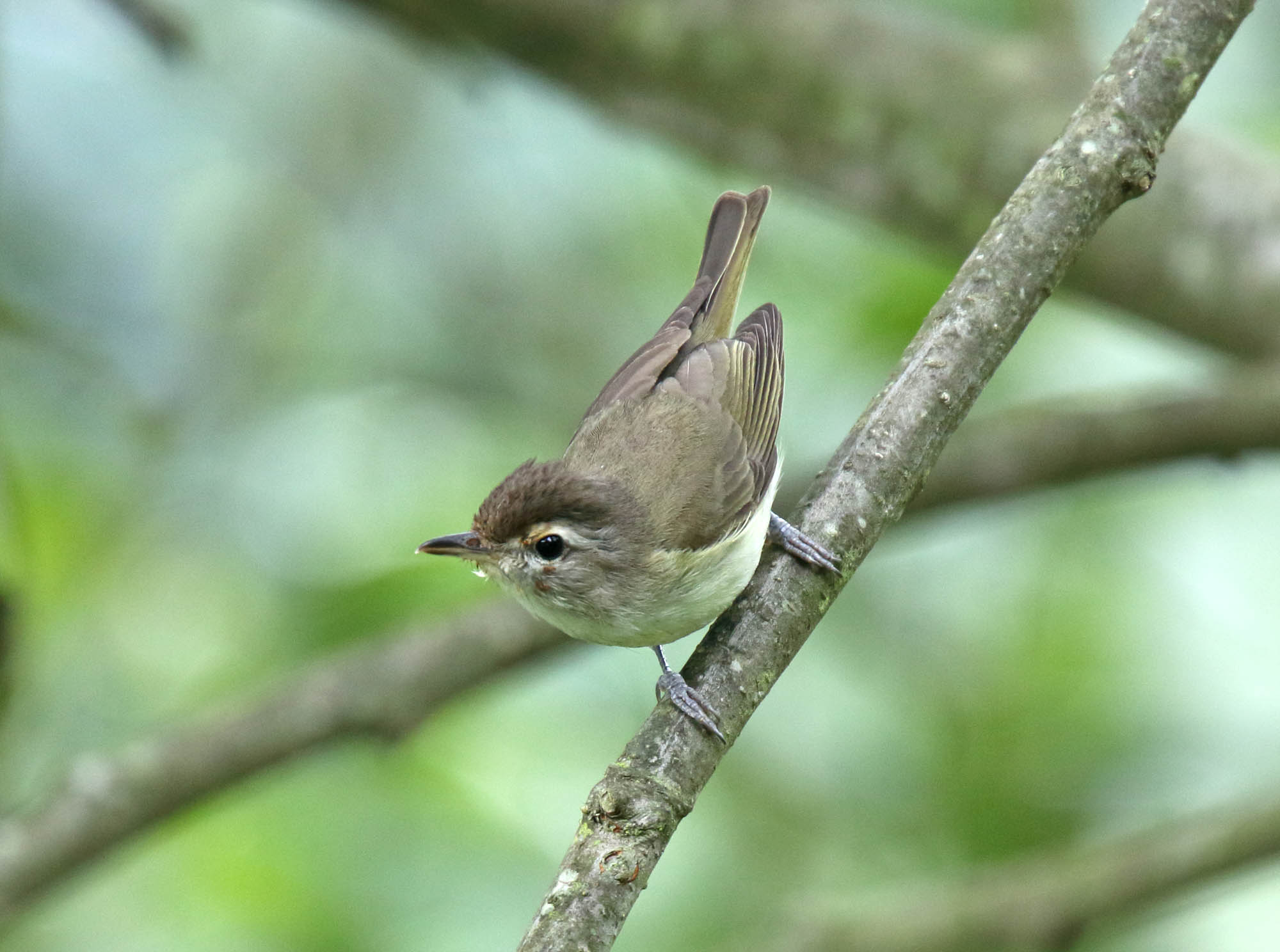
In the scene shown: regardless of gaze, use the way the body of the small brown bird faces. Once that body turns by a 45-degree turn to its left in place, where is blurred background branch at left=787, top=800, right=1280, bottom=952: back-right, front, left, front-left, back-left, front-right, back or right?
back-left

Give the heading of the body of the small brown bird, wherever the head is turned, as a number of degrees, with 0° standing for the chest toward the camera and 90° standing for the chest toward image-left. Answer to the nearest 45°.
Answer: approximately 45°
